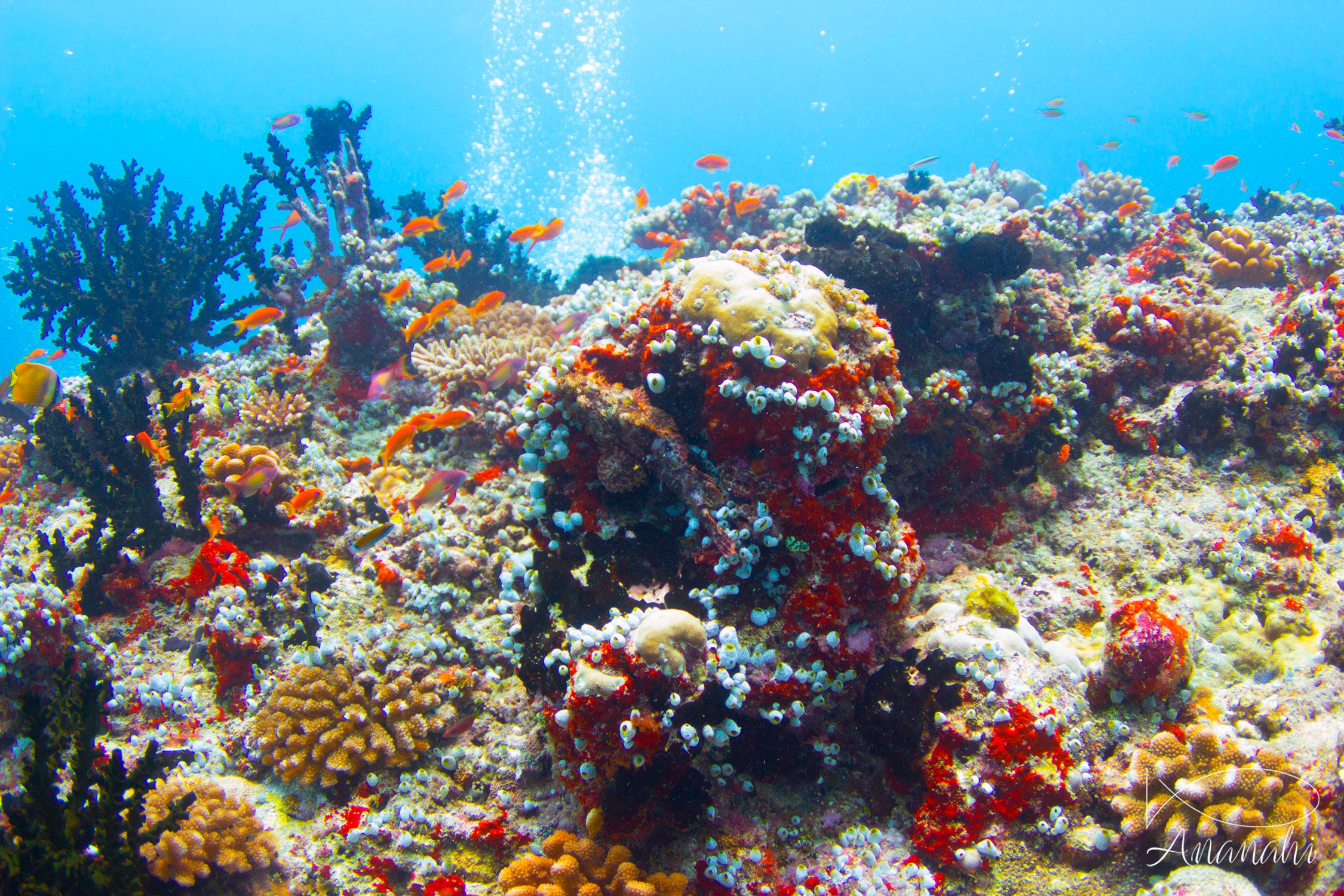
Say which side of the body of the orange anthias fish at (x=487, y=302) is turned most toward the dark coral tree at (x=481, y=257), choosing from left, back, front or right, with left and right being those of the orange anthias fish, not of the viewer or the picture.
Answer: left

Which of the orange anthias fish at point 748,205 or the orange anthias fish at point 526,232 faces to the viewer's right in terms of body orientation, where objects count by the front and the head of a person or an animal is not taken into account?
the orange anthias fish at point 748,205

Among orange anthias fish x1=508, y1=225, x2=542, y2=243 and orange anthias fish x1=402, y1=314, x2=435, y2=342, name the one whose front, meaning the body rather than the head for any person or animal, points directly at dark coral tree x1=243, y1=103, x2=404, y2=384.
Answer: orange anthias fish x1=508, y1=225, x2=542, y2=243

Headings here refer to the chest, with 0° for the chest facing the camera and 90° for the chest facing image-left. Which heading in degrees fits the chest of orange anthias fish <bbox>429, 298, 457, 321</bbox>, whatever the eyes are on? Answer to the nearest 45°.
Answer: approximately 270°

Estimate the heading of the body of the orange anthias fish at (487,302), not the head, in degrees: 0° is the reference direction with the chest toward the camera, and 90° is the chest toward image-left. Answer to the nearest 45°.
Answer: approximately 270°

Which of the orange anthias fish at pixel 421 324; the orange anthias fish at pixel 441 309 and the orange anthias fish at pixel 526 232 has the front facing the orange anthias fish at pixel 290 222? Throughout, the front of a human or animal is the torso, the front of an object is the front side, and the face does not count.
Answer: the orange anthias fish at pixel 526 232

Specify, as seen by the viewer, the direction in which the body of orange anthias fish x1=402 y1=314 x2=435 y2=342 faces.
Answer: to the viewer's right

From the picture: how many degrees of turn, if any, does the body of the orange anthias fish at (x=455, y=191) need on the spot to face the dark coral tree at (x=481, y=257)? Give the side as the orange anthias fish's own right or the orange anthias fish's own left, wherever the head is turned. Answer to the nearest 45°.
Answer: approximately 90° to the orange anthias fish's own left
